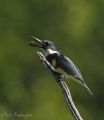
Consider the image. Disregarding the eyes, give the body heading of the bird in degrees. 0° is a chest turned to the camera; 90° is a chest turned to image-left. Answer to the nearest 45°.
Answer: approximately 90°
